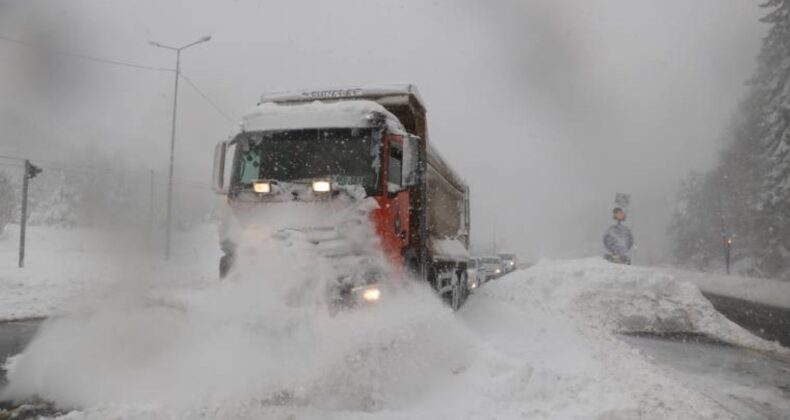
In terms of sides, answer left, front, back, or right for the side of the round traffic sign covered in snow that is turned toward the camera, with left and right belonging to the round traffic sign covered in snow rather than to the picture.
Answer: front

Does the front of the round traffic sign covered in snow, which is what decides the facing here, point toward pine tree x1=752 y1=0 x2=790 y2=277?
no

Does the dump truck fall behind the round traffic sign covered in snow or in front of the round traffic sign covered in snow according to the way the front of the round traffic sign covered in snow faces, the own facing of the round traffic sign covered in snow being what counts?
in front
